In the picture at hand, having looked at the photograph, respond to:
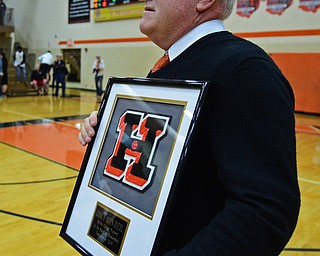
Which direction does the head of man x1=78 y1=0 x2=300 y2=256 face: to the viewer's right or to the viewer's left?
to the viewer's left

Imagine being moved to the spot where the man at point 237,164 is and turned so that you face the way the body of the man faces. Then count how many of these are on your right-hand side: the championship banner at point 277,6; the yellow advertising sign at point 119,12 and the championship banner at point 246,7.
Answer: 3

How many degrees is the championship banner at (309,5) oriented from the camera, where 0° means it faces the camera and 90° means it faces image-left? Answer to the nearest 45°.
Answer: approximately 0°

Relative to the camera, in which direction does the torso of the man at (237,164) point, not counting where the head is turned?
to the viewer's left

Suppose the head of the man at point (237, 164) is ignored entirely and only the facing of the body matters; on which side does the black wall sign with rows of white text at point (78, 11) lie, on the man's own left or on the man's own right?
on the man's own right

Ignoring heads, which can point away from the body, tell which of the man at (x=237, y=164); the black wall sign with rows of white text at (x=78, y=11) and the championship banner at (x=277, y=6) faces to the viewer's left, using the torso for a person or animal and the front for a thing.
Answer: the man

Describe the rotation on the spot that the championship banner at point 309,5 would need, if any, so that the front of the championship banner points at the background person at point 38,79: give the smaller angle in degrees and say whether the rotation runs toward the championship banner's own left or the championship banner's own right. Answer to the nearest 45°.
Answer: approximately 90° to the championship banner's own right

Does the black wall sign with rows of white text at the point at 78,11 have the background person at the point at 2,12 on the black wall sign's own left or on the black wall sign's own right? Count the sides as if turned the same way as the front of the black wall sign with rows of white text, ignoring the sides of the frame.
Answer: on the black wall sign's own right

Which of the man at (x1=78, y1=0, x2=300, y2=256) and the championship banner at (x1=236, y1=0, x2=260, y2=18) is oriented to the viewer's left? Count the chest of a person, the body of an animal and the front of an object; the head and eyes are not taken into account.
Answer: the man

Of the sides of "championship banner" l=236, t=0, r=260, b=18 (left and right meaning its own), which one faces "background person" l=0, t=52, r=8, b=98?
right

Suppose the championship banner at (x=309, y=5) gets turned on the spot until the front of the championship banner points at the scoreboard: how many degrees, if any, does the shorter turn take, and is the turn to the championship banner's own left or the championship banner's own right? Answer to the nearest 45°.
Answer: approximately 90° to the championship banner's own right
